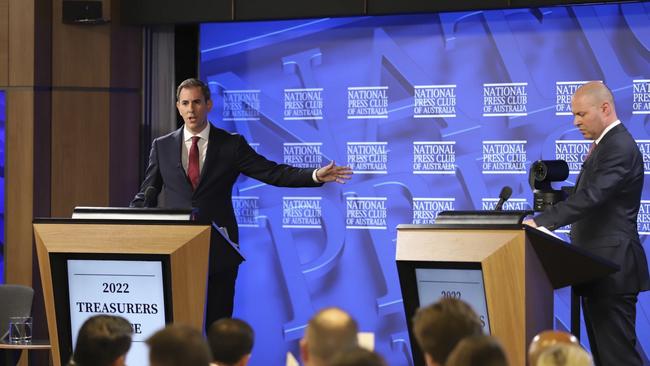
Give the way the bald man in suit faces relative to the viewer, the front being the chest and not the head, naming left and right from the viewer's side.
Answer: facing to the left of the viewer

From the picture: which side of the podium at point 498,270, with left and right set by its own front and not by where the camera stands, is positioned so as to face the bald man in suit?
back

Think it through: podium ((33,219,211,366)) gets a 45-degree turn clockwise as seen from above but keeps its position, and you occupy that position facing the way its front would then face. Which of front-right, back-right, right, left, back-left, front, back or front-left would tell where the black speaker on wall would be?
back-right

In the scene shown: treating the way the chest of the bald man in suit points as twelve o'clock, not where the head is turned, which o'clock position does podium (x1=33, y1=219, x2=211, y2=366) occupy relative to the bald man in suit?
The podium is roughly at 11 o'clock from the bald man in suit.

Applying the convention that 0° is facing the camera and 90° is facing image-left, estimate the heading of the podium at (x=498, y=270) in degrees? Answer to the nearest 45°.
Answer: approximately 45°

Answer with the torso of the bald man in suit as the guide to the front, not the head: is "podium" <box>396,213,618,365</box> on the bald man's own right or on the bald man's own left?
on the bald man's own left

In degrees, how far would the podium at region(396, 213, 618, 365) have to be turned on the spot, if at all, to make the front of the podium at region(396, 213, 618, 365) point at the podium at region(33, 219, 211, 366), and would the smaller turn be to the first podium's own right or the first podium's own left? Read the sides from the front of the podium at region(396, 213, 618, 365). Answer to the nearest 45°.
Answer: approximately 45° to the first podium's own right

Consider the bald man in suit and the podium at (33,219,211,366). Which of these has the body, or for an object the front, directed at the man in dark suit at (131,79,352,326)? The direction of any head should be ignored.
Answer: the bald man in suit

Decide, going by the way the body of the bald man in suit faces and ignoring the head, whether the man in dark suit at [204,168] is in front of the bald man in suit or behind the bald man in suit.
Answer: in front

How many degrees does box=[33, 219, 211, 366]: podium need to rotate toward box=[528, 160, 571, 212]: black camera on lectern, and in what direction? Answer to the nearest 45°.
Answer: approximately 90° to its left

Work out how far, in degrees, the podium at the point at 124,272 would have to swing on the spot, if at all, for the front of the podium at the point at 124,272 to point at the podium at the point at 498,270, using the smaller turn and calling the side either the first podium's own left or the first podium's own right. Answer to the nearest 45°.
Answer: approximately 90° to the first podium's own left

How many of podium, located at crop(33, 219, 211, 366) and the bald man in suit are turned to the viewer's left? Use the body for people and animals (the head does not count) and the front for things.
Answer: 1
